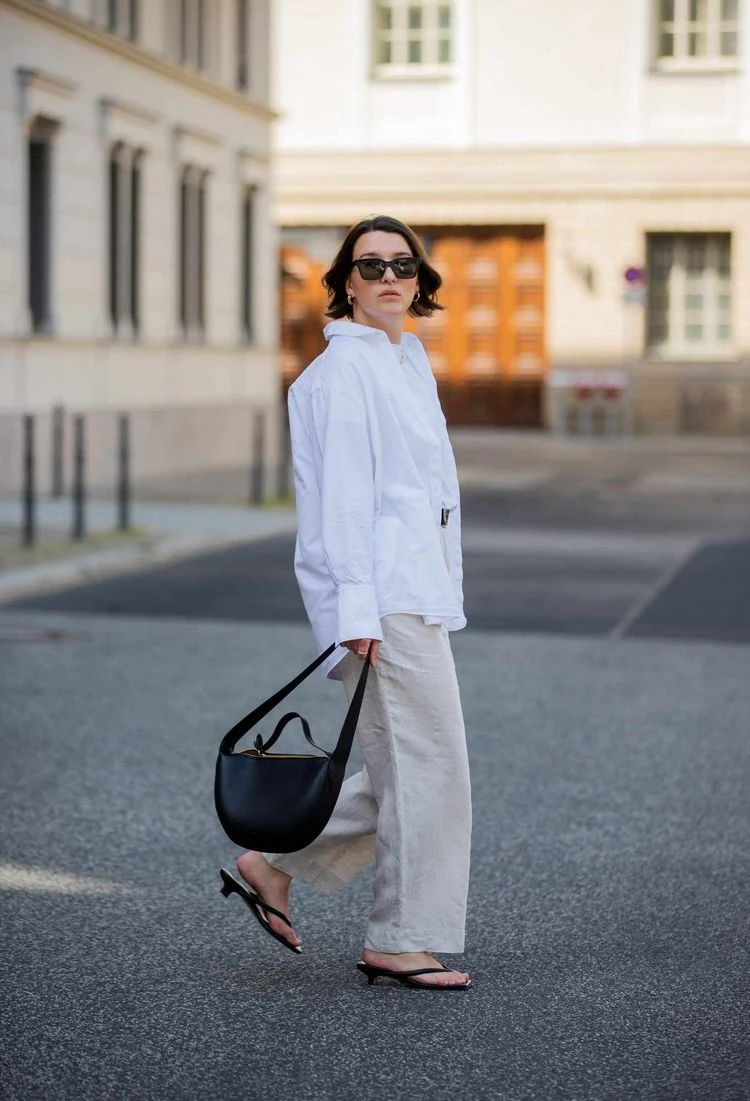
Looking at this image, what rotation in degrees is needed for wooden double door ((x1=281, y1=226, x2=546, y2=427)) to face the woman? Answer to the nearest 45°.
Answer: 0° — it already faces them

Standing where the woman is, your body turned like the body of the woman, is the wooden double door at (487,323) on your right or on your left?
on your left

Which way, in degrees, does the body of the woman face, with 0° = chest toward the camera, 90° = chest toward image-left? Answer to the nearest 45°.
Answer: approximately 270°

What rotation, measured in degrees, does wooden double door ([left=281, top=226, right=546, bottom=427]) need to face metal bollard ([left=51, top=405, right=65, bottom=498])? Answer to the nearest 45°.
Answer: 0° — it already faces it

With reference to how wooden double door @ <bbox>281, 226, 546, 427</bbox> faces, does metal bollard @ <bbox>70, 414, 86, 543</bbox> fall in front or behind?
in front
